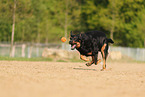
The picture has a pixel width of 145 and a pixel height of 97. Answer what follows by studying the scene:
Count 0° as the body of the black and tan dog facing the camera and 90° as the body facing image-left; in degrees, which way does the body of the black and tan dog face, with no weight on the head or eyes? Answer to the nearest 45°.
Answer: approximately 90°

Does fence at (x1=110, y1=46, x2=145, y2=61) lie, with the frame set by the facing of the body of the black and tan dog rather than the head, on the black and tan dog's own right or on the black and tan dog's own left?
on the black and tan dog's own right
